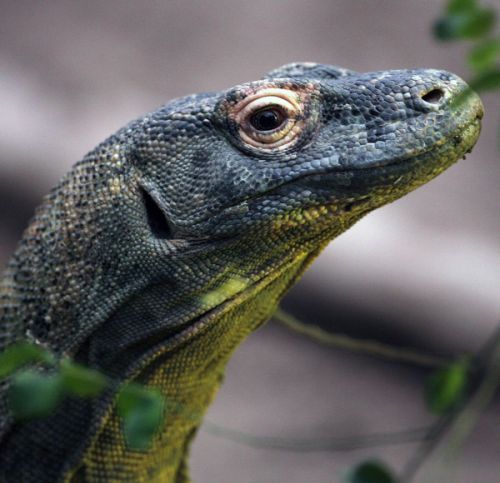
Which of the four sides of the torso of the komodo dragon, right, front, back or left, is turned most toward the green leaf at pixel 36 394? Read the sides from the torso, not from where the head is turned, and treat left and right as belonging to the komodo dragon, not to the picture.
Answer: right

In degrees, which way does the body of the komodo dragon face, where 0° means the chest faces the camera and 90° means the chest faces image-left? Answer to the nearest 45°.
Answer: approximately 270°

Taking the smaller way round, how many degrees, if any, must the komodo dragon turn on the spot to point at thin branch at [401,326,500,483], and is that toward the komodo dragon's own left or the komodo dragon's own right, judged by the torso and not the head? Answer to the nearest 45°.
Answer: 0° — it already faces it

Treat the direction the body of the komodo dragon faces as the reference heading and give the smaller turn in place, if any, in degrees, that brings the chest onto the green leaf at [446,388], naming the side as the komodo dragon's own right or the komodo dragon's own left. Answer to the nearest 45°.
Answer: approximately 45° to the komodo dragon's own right

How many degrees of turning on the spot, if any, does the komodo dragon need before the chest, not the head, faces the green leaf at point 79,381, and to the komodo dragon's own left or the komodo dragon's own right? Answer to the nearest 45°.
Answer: approximately 90° to the komodo dragon's own right

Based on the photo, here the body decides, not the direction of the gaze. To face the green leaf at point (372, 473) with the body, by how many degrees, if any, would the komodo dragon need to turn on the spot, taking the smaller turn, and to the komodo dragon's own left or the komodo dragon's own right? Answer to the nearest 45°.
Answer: approximately 45° to the komodo dragon's own right

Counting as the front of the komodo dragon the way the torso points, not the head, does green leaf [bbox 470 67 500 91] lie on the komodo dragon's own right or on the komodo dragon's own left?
on the komodo dragon's own right
